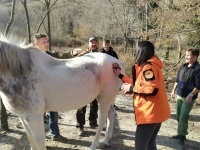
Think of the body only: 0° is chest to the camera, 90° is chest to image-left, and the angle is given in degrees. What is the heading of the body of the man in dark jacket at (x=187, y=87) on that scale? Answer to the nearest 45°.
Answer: approximately 45°

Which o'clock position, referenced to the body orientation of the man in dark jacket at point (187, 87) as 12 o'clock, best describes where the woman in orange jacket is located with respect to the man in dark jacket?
The woman in orange jacket is roughly at 11 o'clock from the man in dark jacket.

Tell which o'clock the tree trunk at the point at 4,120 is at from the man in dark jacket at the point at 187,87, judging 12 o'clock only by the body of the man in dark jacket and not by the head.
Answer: The tree trunk is roughly at 1 o'clock from the man in dark jacket.

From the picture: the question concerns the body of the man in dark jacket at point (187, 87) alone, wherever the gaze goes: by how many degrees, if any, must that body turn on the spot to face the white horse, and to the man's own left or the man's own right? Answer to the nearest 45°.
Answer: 0° — they already face it

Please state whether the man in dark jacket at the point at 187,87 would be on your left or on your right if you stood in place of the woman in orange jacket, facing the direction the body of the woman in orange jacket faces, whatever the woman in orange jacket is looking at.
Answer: on your right

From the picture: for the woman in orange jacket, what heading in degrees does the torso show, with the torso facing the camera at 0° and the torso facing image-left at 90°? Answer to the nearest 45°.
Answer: approximately 90°

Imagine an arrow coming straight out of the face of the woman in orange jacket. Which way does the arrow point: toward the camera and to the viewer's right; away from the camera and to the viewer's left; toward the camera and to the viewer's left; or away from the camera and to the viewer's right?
away from the camera and to the viewer's left
